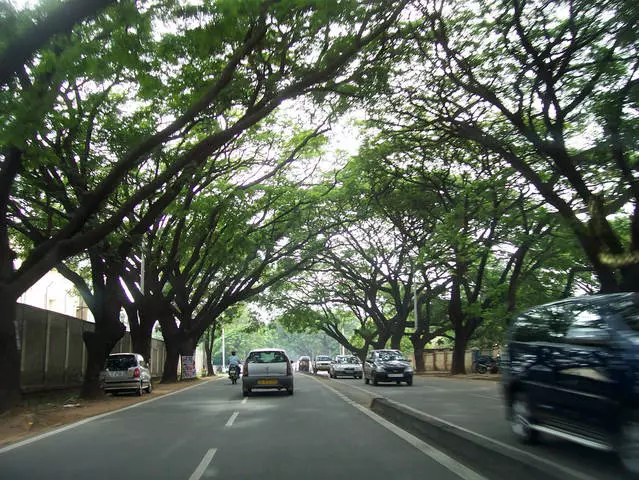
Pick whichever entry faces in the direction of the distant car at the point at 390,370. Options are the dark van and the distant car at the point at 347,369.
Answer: the distant car at the point at 347,369

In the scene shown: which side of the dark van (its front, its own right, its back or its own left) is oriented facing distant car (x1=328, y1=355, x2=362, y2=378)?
back

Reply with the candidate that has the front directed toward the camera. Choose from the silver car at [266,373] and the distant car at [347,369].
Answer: the distant car

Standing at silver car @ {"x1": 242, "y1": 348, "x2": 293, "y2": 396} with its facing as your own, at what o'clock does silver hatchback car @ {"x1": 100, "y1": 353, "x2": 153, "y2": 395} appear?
The silver hatchback car is roughly at 10 o'clock from the silver car.

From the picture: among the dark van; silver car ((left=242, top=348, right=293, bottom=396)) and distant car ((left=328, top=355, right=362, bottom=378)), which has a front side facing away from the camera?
the silver car

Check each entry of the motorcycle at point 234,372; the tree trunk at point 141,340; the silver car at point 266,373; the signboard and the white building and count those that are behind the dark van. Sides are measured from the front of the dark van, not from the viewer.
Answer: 5

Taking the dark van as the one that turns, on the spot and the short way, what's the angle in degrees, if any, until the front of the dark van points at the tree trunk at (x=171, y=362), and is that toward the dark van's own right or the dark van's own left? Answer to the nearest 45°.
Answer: approximately 180°

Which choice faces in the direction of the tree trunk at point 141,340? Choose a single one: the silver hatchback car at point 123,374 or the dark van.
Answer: the silver hatchback car

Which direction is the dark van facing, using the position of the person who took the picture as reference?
facing the viewer and to the right of the viewer

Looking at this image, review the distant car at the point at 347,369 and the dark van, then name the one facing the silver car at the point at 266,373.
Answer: the distant car

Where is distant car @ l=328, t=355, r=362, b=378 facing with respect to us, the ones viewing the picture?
facing the viewer

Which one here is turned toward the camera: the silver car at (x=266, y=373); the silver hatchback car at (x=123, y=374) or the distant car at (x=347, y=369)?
the distant car

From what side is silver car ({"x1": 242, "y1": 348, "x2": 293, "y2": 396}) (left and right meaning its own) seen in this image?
back

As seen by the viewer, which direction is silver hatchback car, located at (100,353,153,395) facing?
away from the camera

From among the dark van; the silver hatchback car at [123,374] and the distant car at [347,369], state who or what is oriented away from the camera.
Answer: the silver hatchback car

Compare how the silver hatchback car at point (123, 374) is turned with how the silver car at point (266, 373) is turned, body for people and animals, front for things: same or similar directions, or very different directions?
same or similar directions

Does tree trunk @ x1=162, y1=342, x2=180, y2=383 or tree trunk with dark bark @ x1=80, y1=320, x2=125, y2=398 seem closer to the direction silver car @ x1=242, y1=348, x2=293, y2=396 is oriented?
the tree trunk

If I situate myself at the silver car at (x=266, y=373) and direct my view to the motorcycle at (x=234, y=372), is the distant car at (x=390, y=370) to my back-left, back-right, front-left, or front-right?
front-right
